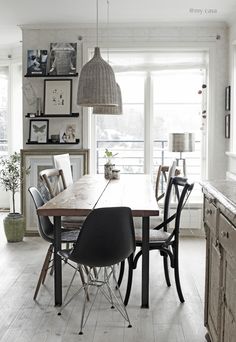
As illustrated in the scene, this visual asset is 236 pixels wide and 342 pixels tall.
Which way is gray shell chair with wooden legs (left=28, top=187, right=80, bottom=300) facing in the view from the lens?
facing to the right of the viewer

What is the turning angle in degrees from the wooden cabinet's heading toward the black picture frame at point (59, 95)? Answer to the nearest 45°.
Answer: approximately 45° to its right

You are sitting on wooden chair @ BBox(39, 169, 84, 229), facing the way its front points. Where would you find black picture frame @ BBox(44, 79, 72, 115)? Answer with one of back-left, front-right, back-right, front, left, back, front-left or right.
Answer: back-left

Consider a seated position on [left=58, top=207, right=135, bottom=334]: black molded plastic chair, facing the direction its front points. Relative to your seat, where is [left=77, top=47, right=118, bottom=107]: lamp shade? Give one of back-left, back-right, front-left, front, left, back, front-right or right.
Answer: front-right

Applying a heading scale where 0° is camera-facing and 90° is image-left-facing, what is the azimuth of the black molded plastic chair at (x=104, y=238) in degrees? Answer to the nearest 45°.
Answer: approximately 135°

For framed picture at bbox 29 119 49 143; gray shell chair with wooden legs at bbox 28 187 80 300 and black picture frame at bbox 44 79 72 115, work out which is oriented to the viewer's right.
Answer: the gray shell chair with wooden legs

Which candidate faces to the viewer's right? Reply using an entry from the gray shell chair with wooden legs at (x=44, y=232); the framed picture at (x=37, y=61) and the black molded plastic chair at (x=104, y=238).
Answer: the gray shell chair with wooden legs

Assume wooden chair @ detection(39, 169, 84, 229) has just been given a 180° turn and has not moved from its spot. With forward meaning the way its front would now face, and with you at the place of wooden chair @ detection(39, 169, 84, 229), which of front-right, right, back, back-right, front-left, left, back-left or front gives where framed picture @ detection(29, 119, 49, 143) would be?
front-right

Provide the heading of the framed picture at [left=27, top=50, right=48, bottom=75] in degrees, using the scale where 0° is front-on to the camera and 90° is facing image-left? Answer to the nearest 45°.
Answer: approximately 0°

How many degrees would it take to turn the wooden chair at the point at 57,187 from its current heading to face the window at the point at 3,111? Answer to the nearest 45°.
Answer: approximately 135° to its left

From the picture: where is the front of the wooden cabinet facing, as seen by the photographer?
facing to the left of the viewer

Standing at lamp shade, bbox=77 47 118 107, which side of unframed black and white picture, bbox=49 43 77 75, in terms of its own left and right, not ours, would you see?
front

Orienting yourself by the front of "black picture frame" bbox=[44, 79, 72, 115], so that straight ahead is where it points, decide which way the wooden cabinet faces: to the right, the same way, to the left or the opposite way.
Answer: to the right

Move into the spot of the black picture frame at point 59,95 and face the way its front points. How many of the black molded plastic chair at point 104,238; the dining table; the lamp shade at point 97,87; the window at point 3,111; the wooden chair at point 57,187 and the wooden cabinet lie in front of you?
5
